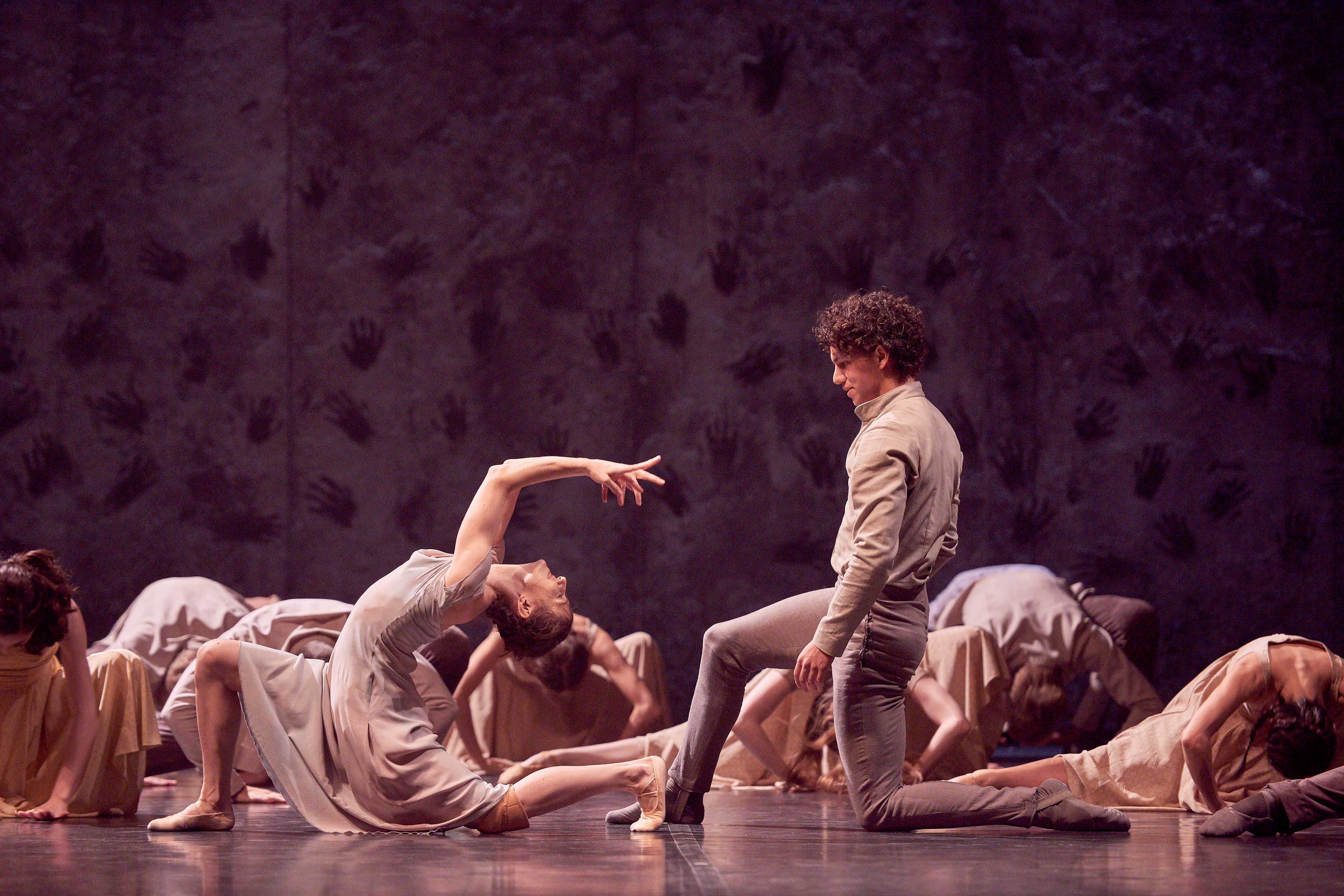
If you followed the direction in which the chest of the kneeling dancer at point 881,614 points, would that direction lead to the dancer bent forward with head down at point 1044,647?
no

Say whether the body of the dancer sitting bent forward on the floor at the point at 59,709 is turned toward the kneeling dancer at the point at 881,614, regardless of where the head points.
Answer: no

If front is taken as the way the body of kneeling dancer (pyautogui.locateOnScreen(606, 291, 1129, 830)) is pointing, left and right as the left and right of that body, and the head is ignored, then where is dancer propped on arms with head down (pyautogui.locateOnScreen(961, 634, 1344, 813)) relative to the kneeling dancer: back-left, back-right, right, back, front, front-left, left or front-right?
back-right

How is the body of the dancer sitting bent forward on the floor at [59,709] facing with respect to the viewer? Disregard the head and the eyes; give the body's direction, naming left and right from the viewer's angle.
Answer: facing the viewer

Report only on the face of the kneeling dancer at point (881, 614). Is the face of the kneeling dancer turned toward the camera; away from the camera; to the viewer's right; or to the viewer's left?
to the viewer's left

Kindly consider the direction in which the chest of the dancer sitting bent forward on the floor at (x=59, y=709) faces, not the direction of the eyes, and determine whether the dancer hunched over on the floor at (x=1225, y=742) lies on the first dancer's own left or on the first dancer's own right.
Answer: on the first dancer's own left

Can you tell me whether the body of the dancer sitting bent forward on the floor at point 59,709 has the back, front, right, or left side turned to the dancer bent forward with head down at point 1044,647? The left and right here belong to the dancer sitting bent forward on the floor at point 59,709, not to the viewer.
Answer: left

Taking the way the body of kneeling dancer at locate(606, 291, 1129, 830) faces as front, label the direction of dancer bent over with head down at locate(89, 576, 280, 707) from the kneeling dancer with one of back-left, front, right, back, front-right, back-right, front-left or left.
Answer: front-right

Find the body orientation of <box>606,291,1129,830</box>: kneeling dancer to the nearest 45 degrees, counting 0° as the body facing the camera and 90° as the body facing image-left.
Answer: approximately 90°
